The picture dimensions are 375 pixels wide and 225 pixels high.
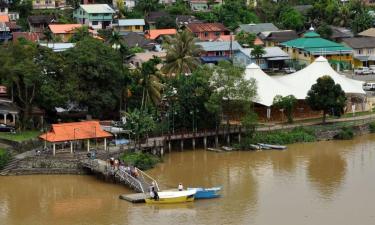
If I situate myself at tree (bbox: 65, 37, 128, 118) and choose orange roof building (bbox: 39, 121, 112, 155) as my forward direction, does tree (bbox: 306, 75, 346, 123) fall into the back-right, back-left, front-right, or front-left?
back-left

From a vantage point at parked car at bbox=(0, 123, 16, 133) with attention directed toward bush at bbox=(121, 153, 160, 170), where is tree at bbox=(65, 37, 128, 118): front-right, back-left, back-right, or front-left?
front-left

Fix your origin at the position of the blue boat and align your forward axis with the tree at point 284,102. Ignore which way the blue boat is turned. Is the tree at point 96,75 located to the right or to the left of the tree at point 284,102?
left

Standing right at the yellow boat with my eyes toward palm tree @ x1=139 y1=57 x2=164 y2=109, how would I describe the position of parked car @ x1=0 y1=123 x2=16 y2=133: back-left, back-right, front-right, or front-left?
front-left

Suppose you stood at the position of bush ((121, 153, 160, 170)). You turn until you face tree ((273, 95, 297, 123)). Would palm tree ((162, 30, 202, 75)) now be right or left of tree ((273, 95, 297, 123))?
left
